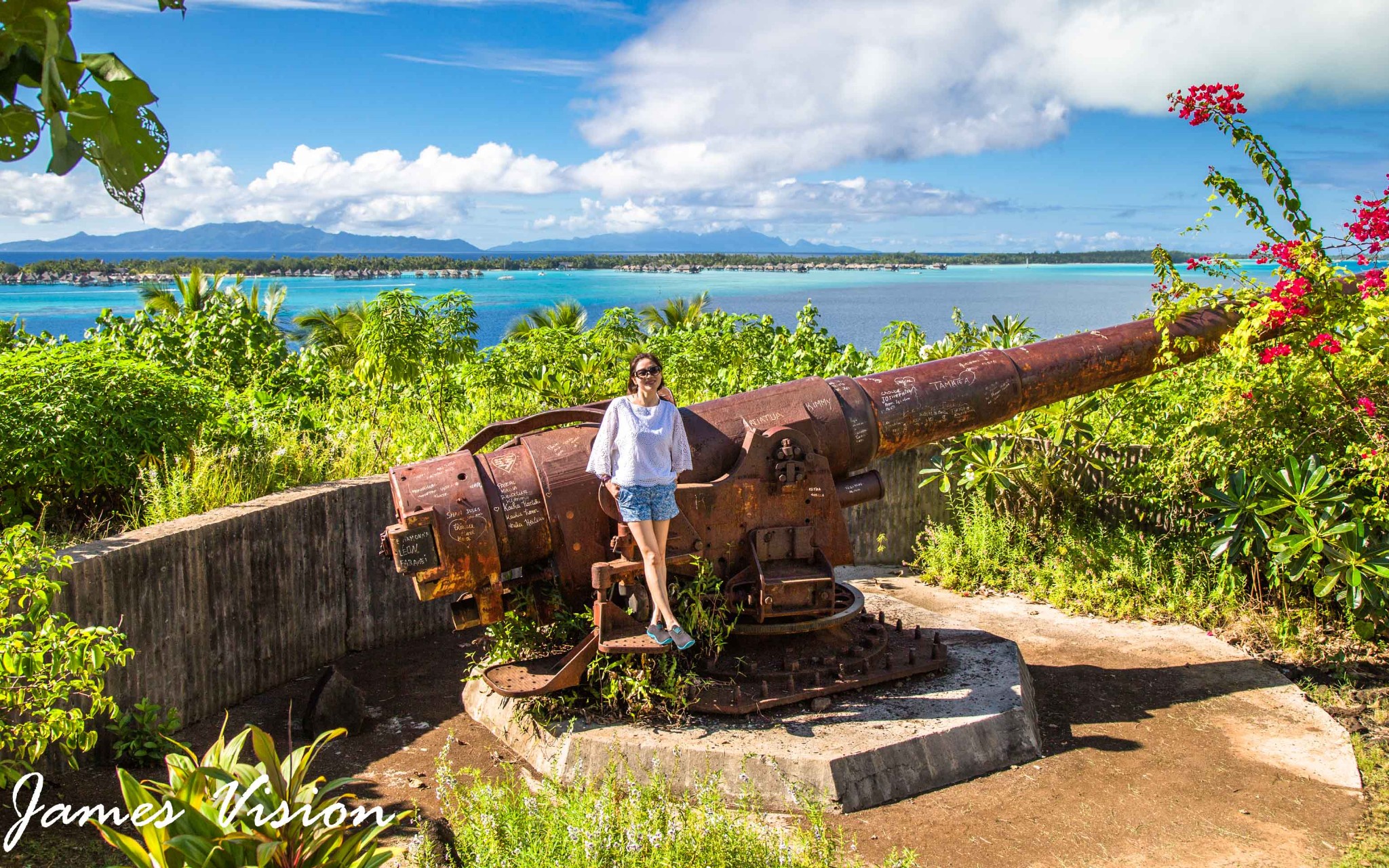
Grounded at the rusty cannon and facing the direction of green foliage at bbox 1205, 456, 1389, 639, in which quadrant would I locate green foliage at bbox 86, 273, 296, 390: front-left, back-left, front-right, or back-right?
back-left

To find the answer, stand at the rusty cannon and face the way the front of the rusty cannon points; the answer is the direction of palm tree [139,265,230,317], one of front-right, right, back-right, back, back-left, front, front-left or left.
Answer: back-left

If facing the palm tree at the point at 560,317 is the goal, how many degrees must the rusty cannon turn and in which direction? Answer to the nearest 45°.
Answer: approximately 90° to its left

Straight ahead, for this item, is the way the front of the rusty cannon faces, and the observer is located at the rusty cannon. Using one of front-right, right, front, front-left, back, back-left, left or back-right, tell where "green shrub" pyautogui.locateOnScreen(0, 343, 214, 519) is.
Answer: back

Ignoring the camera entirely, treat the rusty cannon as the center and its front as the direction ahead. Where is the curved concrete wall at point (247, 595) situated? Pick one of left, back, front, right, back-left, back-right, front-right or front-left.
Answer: back

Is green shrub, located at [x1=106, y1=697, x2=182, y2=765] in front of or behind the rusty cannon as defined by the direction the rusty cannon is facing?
behind

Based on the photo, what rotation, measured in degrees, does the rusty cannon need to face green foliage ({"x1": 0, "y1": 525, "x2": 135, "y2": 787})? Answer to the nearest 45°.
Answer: approximately 135° to its right

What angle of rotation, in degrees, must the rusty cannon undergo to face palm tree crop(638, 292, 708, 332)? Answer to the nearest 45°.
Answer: approximately 90° to its left

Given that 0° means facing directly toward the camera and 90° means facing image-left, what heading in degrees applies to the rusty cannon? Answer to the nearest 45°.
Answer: approximately 270°
